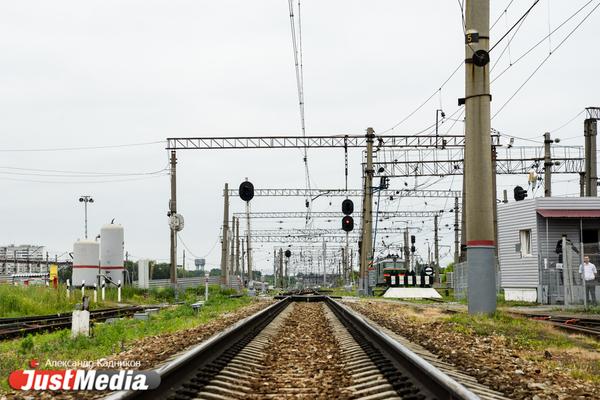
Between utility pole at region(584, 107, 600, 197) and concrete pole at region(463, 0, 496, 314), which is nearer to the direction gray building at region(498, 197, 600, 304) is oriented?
the concrete pole

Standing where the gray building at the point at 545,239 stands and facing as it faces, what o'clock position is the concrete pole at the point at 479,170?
The concrete pole is roughly at 12 o'clock from the gray building.

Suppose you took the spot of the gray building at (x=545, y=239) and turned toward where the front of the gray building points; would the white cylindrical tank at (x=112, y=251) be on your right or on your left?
on your right

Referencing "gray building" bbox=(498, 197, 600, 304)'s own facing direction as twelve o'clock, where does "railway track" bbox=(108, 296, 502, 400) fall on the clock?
The railway track is roughly at 12 o'clock from the gray building.

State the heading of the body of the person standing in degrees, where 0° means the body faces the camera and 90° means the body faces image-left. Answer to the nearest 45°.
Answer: approximately 0°

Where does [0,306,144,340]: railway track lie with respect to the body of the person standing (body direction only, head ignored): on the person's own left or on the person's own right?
on the person's own right

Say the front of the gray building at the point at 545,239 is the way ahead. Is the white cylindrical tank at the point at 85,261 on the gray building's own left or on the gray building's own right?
on the gray building's own right
